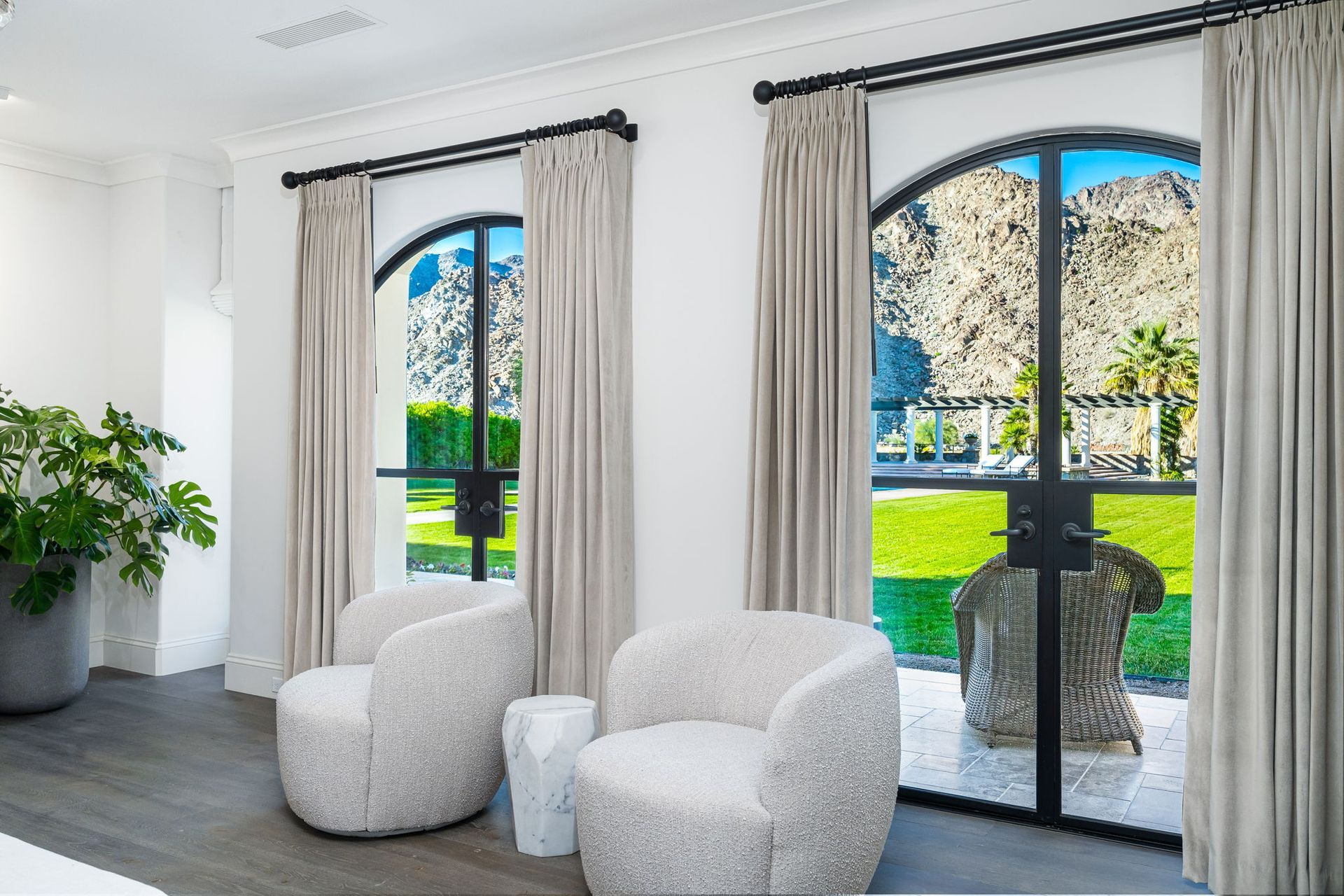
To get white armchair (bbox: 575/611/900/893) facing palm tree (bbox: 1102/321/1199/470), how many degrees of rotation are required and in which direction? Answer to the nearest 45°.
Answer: approximately 180°

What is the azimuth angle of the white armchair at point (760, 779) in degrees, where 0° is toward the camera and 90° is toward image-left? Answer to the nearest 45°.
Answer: approximately 45°

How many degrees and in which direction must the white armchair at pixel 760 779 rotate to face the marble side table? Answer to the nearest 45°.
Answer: approximately 90° to its right

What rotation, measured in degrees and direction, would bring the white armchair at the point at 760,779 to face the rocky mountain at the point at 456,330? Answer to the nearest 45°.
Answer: approximately 90° to its right

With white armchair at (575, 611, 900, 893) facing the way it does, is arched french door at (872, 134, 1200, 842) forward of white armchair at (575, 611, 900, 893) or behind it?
behind

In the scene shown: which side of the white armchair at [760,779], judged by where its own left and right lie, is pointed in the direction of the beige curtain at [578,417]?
right

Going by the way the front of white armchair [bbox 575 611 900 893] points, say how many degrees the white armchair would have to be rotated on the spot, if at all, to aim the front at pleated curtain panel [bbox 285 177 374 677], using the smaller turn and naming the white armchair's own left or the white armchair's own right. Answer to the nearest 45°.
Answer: approximately 90° to the white armchair's own right

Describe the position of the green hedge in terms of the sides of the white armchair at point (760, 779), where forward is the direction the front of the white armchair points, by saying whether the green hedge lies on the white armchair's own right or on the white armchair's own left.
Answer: on the white armchair's own right

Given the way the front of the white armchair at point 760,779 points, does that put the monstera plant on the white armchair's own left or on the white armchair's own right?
on the white armchair's own right

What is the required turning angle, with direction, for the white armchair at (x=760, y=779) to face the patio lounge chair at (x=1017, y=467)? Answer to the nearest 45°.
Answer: approximately 180°

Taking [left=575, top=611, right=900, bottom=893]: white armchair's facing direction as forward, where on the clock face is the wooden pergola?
The wooden pergola is roughly at 6 o'clock from the white armchair.

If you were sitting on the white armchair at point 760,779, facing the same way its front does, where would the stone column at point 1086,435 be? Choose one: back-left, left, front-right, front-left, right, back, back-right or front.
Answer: back

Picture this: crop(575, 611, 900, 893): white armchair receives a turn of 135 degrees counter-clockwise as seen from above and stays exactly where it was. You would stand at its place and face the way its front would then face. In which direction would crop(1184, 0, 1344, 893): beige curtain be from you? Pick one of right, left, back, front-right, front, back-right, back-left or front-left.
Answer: front

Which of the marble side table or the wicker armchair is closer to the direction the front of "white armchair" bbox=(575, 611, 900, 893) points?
the marble side table
